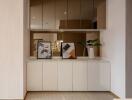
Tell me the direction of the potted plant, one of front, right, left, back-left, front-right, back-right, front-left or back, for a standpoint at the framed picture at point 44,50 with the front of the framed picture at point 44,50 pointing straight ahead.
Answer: left

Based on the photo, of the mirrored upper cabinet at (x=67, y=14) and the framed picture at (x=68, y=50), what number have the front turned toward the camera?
2

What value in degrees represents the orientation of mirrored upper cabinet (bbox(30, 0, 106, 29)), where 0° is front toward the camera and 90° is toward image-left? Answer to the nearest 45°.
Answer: approximately 0°

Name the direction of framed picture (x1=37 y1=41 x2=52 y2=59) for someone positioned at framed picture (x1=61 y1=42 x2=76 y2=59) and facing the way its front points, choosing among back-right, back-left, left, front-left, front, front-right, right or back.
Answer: right

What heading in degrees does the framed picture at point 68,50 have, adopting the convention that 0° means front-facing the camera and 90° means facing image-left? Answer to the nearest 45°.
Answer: approximately 0°
